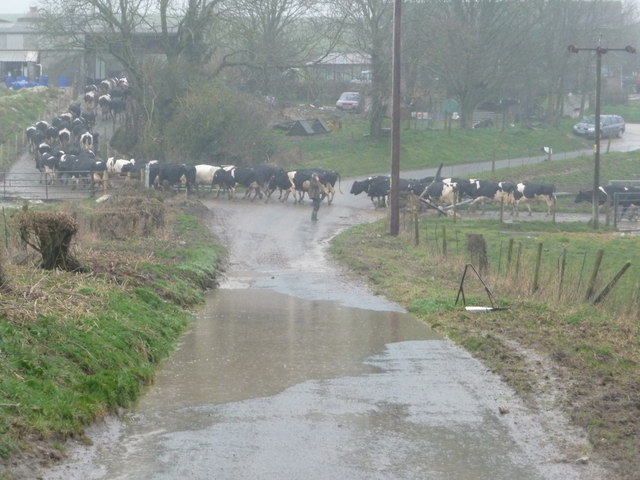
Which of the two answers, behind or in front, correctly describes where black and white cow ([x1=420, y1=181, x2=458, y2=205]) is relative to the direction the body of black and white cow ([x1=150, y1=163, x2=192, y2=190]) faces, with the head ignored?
behind

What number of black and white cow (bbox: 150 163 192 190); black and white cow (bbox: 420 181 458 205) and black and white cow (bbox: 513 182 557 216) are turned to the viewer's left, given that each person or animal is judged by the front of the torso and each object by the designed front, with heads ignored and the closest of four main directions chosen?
3

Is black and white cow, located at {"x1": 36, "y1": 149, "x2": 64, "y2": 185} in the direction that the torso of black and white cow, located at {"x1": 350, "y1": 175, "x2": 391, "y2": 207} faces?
yes

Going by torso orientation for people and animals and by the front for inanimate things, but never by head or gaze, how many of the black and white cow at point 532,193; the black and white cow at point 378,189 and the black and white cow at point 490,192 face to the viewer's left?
3

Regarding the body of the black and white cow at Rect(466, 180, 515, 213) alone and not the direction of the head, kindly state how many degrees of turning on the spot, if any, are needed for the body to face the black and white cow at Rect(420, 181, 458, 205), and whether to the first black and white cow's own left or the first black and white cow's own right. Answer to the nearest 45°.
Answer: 0° — it already faces it

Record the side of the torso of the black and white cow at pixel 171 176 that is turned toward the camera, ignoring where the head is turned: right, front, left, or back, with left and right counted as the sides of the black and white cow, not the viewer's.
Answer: left

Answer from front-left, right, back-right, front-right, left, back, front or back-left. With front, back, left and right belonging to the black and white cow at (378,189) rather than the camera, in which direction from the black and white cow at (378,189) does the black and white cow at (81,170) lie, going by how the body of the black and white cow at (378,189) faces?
front

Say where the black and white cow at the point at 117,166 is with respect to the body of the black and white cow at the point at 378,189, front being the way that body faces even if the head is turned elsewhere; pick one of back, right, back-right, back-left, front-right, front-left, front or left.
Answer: front

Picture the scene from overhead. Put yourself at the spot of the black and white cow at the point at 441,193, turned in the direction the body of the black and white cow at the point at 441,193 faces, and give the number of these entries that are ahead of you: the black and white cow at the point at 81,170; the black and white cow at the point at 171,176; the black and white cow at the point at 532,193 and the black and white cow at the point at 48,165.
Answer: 3

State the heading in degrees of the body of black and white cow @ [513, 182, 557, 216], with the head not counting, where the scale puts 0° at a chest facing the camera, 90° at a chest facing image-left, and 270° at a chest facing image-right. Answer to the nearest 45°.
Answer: approximately 90°

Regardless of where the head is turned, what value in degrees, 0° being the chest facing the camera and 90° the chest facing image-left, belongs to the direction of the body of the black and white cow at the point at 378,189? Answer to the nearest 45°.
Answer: approximately 90°

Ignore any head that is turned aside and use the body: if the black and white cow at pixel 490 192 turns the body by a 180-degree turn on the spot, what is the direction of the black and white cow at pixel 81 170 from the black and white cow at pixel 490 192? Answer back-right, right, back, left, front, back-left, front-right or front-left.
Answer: back

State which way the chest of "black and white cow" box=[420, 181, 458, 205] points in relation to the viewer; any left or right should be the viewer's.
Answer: facing to the left of the viewer

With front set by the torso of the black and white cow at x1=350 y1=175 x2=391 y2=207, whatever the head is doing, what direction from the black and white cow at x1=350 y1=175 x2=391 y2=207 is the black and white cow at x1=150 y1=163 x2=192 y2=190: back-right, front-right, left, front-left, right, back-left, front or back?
front

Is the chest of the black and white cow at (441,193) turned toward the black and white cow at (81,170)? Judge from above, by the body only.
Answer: yes

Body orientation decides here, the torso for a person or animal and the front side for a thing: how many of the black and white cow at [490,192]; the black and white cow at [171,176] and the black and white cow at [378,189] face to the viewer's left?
3

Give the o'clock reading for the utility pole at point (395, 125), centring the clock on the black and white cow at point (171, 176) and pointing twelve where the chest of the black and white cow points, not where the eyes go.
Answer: The utility pole is roughly at 8 o'clock from the black and white cow.

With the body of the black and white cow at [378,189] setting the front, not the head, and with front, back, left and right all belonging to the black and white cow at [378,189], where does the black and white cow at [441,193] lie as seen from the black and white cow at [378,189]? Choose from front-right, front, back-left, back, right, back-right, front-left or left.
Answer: back
